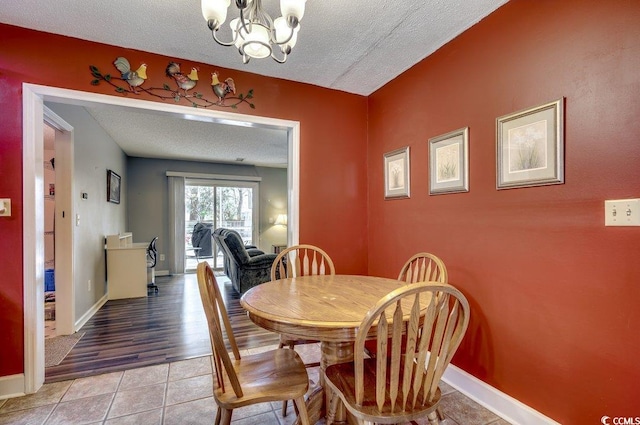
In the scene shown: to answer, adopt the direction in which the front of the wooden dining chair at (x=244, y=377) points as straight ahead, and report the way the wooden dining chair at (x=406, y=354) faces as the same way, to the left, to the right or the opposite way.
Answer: to the left

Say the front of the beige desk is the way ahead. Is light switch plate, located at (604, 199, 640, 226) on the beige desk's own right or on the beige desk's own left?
on the beige desk's own right

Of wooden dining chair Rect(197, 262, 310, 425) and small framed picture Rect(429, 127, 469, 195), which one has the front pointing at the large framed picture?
the wooden dining chair

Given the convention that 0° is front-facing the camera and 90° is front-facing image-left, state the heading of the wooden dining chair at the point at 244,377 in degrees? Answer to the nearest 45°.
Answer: approximately 270°

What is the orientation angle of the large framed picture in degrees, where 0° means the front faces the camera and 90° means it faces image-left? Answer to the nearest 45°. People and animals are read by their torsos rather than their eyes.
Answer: approximately 45°

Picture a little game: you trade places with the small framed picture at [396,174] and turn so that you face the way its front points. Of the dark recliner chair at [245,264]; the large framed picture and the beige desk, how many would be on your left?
1

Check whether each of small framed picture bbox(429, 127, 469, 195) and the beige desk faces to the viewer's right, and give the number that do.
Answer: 1

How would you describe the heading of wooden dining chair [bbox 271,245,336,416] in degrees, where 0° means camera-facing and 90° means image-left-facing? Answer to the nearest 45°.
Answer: approximately 315°

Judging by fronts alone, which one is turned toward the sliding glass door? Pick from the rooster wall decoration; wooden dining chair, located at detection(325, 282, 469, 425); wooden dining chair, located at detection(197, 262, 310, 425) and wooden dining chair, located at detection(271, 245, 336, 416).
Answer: wooden dining chair, located at detection(325, 282, 469, 425)

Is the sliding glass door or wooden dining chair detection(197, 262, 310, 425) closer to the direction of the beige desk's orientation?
the sliding glass door

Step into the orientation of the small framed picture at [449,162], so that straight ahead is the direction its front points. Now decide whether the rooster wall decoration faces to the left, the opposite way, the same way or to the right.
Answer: to the left

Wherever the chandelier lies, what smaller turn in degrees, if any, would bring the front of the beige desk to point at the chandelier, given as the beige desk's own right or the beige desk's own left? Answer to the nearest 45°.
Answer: approximately 90° to the beige desk's own right

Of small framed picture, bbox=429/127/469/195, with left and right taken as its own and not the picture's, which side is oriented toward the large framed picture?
left

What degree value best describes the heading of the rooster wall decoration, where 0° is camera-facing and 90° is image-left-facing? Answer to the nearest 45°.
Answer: approximately 0°
